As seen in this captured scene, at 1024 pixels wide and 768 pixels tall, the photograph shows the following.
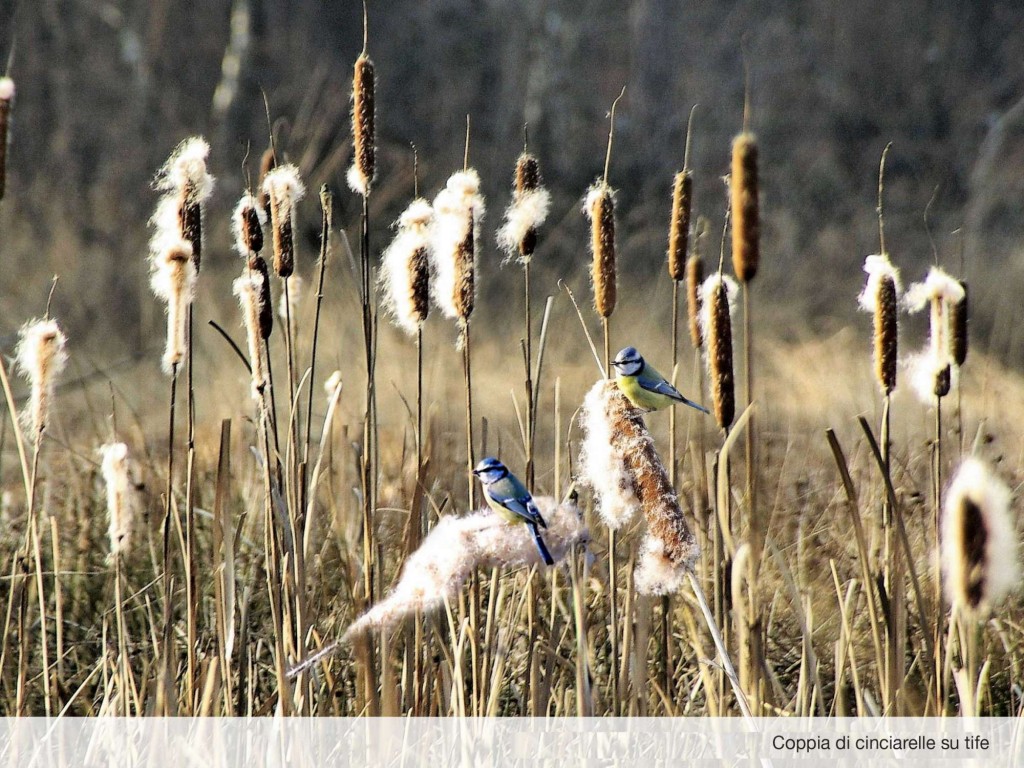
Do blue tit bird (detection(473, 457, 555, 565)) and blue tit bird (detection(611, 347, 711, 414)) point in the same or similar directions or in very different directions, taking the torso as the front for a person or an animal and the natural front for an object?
same or similar directions

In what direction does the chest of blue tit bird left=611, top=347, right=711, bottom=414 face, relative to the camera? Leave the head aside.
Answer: to the viewer's left

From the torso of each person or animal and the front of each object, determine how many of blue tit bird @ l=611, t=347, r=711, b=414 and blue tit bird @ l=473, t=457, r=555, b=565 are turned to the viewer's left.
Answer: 2

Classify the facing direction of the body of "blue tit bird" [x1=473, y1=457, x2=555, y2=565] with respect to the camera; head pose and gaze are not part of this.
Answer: to the viewer's left
